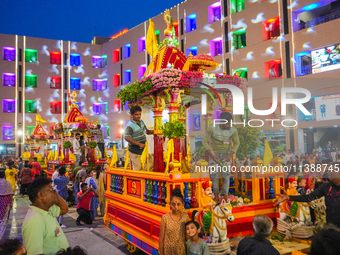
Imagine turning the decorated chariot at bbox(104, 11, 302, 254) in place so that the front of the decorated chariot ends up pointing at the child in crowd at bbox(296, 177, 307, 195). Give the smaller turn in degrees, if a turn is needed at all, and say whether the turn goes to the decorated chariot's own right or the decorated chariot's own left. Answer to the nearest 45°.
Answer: approximately 45° to the decorated chariot's own left

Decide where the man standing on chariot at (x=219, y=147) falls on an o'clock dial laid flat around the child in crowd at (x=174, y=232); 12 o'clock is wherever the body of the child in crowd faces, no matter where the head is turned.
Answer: The man standing on chariot is roughly at 7 o'clock from the child in crowd.

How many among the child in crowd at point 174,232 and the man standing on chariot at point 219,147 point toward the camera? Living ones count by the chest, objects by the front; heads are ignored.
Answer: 2

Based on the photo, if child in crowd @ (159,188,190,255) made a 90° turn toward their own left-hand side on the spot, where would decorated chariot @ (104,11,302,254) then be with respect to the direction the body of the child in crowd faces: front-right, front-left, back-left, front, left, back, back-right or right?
left

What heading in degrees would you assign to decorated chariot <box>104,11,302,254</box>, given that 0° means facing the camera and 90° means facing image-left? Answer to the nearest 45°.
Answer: approximately 315°

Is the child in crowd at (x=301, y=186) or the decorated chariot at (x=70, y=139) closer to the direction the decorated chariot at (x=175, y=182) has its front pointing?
the child in crowd

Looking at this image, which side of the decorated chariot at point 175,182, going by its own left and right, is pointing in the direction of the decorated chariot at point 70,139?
back

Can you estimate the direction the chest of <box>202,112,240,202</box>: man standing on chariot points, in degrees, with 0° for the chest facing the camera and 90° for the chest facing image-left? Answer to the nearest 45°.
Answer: approximately 0°

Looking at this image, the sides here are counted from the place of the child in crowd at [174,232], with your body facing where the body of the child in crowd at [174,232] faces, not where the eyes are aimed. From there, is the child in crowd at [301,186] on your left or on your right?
on your left

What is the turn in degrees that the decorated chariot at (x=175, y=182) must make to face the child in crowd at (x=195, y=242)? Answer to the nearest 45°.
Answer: approximately 45° to its right
